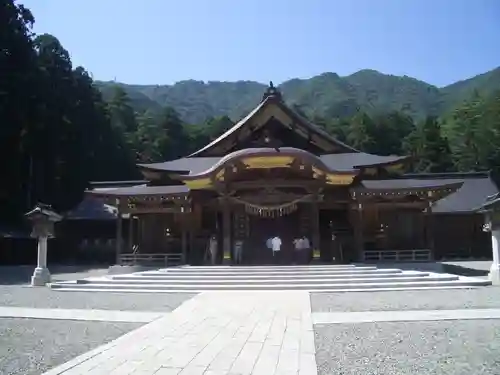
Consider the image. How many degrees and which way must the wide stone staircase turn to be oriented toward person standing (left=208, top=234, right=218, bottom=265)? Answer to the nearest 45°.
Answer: approximately 135° to its right

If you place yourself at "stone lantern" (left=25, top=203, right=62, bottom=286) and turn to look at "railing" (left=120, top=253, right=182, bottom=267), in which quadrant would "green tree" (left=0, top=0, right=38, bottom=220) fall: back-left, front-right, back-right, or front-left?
front-left

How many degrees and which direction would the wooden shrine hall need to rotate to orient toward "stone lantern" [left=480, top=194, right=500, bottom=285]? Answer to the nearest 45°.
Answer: approximately 45° to its left

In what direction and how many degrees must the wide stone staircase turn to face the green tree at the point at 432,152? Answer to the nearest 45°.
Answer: approximately 135° to its left

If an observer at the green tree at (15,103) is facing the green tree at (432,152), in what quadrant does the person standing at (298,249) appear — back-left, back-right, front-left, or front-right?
front-right

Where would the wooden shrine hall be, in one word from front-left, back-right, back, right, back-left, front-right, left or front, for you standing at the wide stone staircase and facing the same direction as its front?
back

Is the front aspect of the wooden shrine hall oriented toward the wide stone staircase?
yes

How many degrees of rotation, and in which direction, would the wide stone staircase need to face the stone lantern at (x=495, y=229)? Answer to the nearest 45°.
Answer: approximately 90° to its left

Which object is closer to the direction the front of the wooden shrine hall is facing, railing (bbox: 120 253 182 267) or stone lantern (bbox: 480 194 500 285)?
the stone lantern

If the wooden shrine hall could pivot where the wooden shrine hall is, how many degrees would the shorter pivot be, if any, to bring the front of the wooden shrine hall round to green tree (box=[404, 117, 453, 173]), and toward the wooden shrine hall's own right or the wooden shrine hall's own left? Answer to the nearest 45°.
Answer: approximately 135° to the wooden shrine hall's own left

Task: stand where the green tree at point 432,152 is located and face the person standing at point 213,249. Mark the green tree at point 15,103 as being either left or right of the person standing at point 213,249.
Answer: right

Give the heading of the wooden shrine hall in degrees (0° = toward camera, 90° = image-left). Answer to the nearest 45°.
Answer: approximately 0°

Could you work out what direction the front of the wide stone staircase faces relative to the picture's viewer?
facing the viewer

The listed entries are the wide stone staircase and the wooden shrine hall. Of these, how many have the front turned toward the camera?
2

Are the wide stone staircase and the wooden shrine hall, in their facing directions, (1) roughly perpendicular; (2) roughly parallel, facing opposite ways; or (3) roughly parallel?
roughly parallel

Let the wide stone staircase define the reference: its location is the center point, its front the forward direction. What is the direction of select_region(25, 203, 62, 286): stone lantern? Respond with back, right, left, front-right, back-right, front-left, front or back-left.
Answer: right
